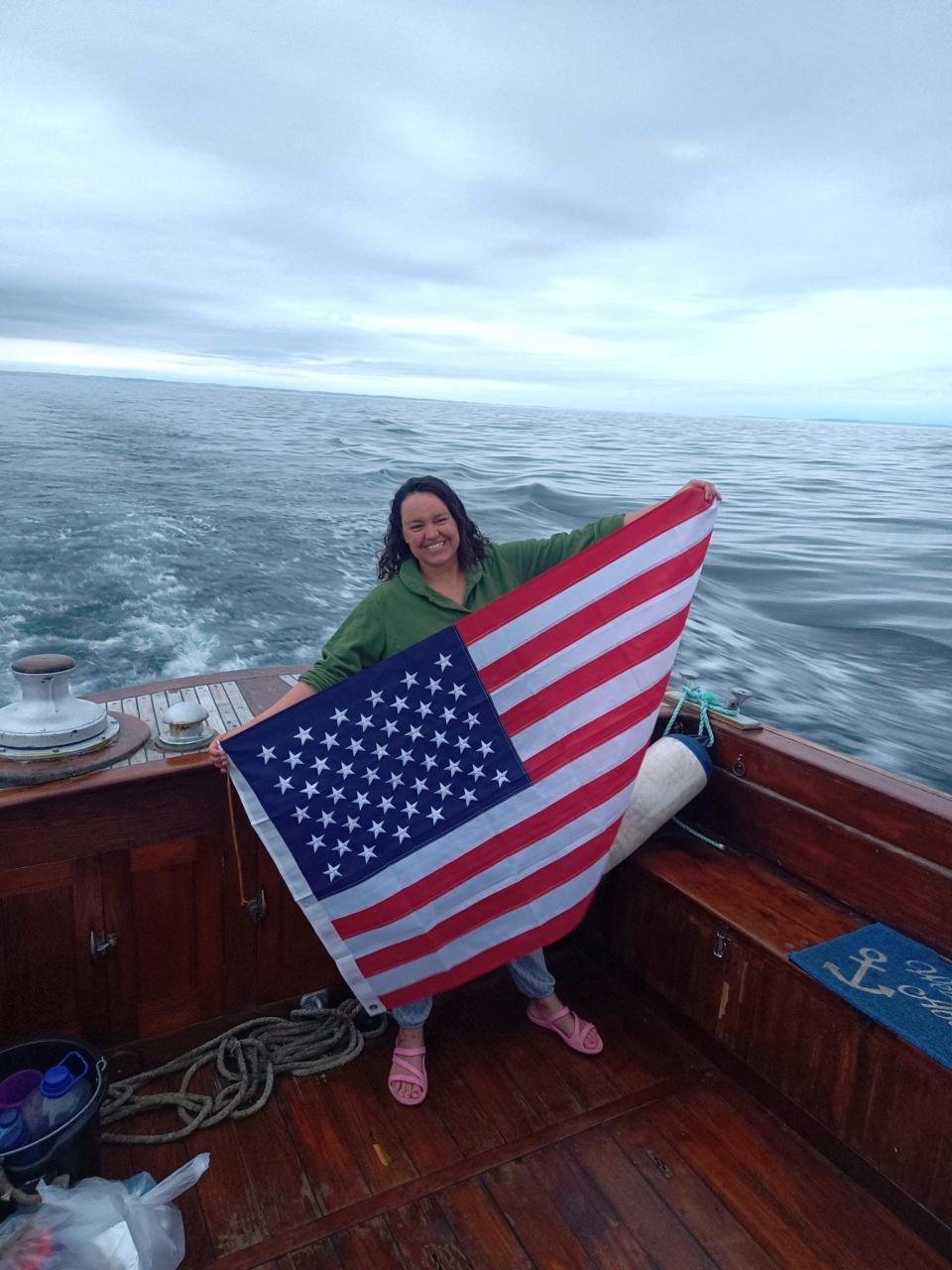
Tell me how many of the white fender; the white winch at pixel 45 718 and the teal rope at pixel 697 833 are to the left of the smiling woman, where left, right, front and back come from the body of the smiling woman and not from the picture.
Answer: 2

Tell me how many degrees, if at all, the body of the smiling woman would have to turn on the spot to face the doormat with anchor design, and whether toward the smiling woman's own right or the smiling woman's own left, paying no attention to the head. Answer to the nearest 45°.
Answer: approximately 45° to the smiling woman's own left

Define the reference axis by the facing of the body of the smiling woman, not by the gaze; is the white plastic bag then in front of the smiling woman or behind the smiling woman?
in front

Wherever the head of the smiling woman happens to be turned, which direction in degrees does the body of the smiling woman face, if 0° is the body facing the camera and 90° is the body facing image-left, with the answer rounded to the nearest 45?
approximately 0°

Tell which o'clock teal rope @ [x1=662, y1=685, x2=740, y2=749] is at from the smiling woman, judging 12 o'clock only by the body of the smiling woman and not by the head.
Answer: The teal rope is roughly at 8 o'clock from the smiling woman.

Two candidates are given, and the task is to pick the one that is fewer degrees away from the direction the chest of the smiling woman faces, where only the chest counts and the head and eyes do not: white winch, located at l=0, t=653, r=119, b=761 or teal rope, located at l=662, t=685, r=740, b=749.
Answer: the white winch

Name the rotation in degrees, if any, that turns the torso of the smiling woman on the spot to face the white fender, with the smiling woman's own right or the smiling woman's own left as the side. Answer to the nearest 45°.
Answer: approximately 90° to the smiling woman's own left

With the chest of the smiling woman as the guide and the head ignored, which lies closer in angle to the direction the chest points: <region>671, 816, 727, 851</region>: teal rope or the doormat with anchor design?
the doormat with anchor design

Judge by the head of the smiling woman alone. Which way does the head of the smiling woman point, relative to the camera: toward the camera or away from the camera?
toward the camera

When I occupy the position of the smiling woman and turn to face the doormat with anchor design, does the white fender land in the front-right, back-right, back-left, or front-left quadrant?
front-left

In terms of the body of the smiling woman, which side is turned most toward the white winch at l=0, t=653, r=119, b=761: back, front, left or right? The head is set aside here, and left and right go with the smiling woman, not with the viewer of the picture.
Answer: right

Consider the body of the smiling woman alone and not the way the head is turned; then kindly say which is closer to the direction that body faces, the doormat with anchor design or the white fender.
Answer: the doormat with anchor design
